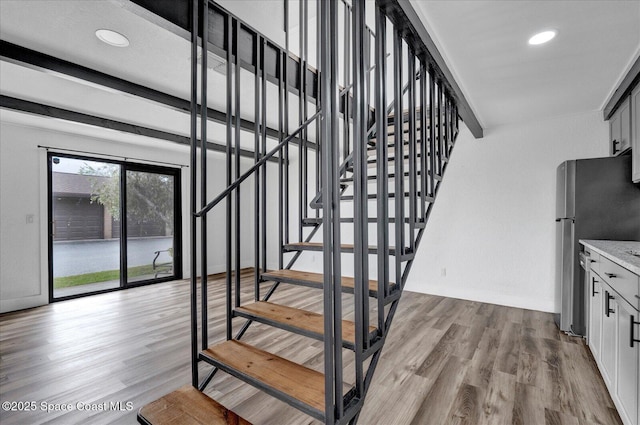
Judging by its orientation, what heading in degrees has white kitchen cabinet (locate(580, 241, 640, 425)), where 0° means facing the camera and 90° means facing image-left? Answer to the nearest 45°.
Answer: approximately 90°

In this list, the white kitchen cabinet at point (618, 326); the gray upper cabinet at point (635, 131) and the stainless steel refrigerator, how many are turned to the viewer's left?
3

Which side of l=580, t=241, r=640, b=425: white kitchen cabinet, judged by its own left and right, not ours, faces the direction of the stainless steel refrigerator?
right

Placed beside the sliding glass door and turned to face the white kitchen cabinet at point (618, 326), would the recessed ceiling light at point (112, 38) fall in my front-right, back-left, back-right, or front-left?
front-right

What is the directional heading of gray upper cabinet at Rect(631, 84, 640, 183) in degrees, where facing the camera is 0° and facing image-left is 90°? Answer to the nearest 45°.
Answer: approximately 90°

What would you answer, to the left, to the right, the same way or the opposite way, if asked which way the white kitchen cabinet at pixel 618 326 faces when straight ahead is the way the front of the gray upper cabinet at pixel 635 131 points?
the same way

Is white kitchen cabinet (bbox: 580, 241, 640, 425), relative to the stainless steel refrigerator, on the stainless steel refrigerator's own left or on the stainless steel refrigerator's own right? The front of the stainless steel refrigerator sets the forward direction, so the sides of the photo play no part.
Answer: on the stainless steel refrigerator's own left

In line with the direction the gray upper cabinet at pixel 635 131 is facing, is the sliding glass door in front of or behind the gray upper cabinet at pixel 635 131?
in front

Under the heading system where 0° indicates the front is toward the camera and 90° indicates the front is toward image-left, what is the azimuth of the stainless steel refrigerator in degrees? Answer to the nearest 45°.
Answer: approximately 90°

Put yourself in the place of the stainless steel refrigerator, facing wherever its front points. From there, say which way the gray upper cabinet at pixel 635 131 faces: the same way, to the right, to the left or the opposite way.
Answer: the same way

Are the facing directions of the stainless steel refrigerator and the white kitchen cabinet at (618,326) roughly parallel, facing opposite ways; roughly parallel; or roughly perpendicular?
roughly parallel
